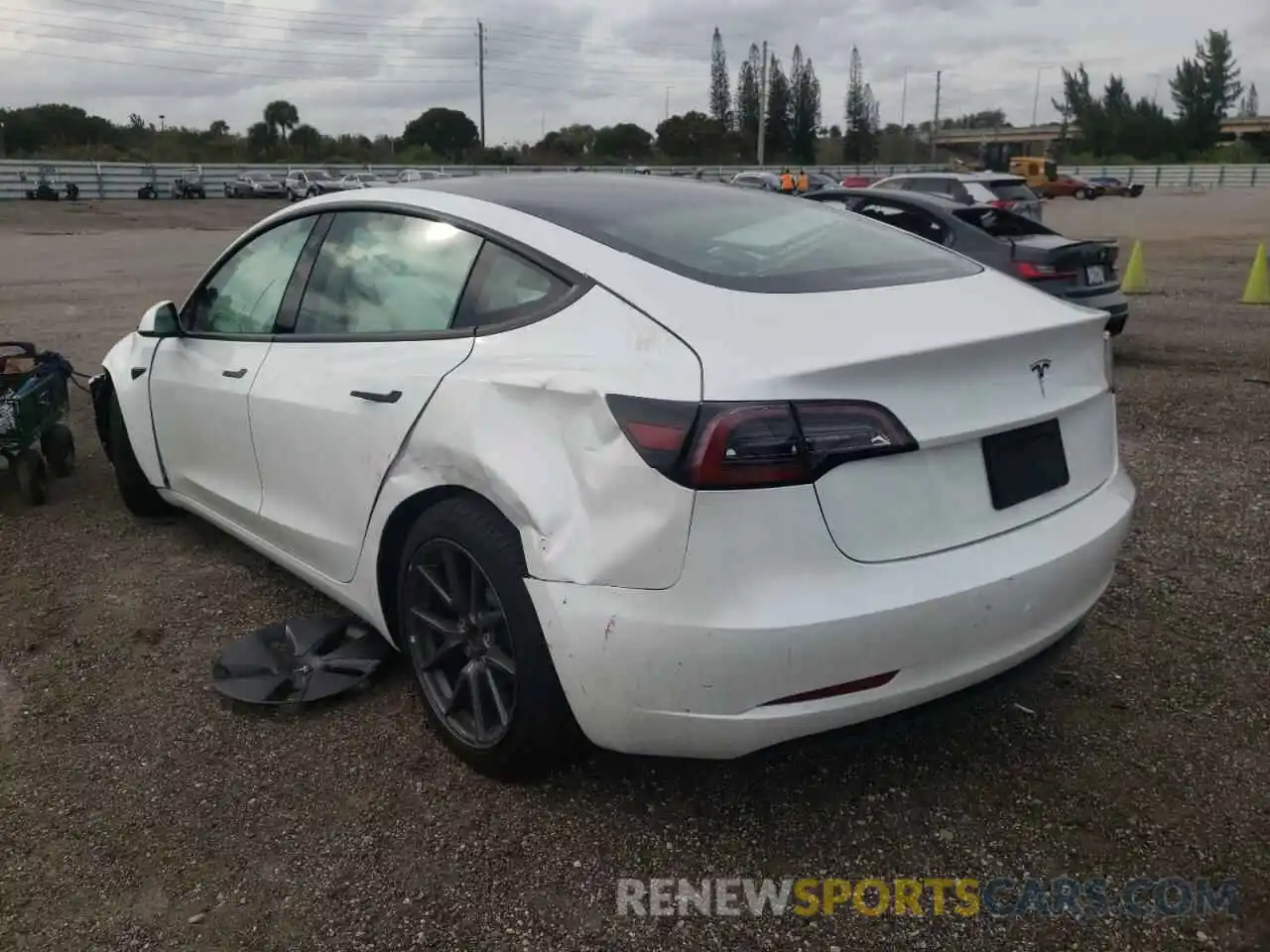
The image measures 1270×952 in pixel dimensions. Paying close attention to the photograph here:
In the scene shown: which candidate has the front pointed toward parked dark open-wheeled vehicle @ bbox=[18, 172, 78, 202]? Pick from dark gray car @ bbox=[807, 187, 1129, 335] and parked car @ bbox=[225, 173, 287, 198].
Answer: the dark gray car

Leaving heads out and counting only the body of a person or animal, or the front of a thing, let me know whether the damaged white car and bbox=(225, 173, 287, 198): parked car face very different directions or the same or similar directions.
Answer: very different directions

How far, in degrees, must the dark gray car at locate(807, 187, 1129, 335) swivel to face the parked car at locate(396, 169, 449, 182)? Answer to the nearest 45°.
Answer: approximately 45° to its left

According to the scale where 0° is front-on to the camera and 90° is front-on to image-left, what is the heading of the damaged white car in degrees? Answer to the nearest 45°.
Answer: approximately 135°

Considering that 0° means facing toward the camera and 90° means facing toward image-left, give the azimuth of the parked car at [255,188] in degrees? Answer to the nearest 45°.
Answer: approximately 315°

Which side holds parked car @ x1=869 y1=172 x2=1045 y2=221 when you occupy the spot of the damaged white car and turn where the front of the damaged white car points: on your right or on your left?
on your right
